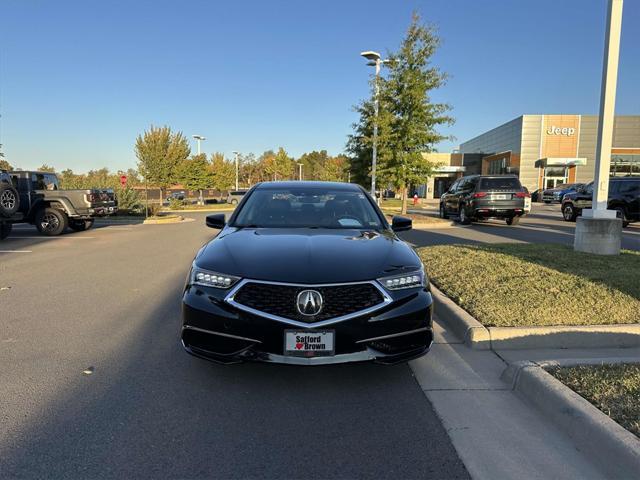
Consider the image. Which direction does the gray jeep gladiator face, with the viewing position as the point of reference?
facing away from the viewer and to the left of the viewer

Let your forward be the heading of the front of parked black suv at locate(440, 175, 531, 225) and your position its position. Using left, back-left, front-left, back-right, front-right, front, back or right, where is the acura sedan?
back-left

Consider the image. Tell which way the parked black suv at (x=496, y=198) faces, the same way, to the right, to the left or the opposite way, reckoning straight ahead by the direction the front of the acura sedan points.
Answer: the opposite way

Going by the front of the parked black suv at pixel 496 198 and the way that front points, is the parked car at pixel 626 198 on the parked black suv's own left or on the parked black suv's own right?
on the parked black suv's own right

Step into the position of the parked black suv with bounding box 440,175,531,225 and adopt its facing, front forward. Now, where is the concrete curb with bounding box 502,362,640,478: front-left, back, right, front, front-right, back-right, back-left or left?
back-left

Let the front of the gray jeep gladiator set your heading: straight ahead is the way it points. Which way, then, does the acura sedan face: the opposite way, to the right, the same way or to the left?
to the left

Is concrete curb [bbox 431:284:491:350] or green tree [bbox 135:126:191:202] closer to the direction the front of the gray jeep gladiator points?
the green tree

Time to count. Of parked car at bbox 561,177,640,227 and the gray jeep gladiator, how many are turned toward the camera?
0

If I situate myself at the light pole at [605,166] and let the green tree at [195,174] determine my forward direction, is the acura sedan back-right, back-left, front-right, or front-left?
back-left

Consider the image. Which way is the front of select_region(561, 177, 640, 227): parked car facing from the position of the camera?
facing away from the viewer and to the left of the viewer

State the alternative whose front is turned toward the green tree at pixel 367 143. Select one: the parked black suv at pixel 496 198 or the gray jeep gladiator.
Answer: the parked black suv

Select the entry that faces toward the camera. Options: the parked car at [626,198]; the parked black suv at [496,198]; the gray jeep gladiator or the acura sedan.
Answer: the acura sedan
